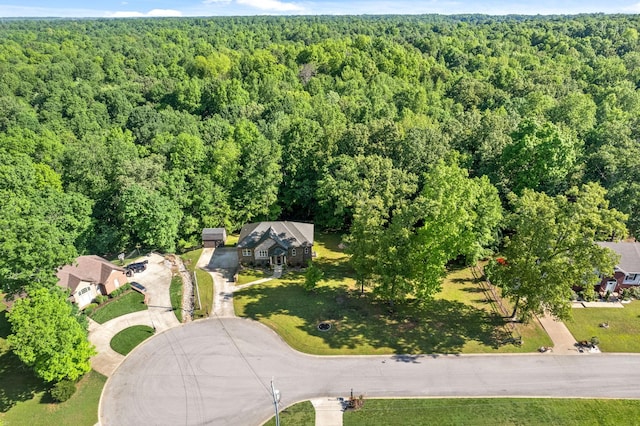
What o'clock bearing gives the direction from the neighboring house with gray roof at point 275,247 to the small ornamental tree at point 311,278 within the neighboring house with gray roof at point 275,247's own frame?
The small ornamental tree is roughly at 11 o'clock from the neighboring house with gray roof.

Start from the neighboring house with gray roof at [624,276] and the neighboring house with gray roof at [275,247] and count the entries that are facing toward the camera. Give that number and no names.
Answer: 2

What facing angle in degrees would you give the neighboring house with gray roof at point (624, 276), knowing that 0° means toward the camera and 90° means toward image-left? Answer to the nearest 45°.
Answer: approximately 0°

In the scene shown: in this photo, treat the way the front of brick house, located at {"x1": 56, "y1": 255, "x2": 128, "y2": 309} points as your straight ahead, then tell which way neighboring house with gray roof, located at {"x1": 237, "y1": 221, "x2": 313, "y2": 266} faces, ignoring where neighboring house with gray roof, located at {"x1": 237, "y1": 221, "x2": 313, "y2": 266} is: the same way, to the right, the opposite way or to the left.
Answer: to the right

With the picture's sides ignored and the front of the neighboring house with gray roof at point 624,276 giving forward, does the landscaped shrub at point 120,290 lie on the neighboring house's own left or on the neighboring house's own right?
on the neighboring house's own right

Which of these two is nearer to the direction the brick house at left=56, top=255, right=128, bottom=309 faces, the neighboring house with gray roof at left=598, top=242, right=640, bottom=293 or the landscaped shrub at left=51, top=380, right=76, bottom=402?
the neighboring house with gray roof

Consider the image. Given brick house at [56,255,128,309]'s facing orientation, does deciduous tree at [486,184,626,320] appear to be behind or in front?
in front
